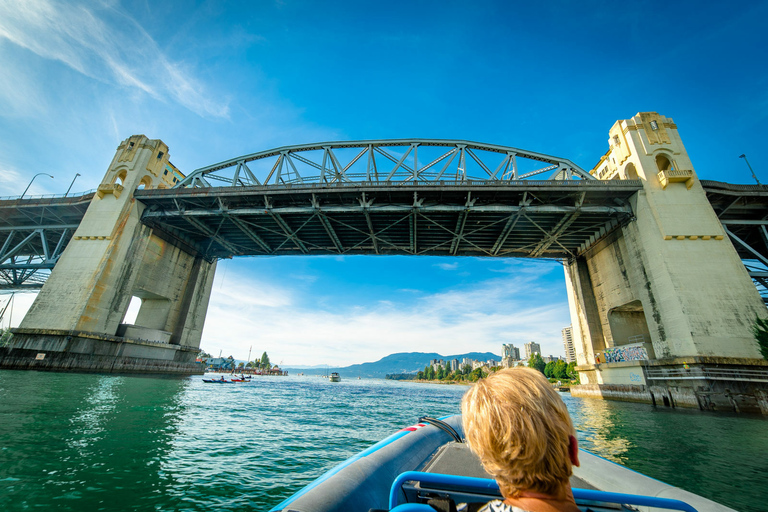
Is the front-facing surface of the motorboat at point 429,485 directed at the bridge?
yes

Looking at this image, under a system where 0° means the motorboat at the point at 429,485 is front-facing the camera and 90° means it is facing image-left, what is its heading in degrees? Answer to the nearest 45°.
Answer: approximately 180°

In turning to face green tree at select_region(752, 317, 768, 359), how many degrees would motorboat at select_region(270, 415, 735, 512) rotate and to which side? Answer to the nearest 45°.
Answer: approximately 45° to its right
